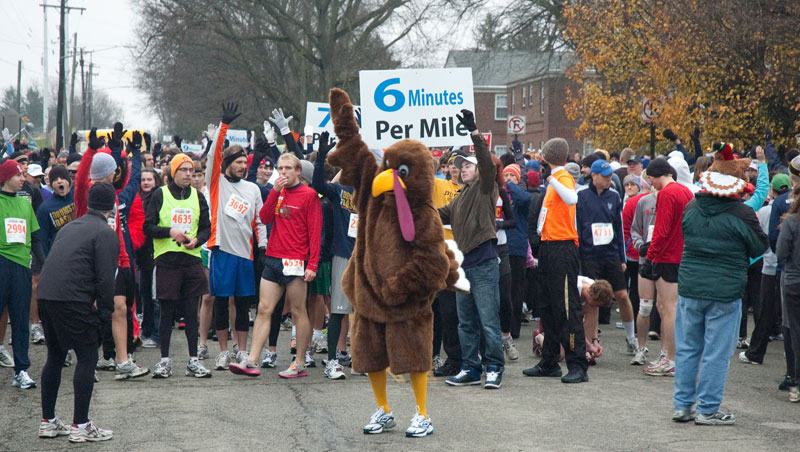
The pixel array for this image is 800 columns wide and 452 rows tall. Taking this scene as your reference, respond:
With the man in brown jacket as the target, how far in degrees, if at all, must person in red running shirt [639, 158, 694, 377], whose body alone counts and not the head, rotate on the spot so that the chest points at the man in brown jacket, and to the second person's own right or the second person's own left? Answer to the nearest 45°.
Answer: approximately 45° to the second person's own left

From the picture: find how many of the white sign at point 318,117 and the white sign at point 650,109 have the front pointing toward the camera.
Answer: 2

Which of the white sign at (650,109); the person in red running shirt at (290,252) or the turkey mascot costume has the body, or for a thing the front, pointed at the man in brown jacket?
the white sign

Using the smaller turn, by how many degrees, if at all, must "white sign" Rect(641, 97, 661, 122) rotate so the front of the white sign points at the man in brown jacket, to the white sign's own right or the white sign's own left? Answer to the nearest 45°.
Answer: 0° — it already faces them

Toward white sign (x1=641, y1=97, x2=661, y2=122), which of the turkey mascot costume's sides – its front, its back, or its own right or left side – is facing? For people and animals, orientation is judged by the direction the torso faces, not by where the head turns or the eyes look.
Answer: back

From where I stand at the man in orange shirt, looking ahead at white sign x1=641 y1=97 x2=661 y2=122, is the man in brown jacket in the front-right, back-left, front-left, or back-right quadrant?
back-left

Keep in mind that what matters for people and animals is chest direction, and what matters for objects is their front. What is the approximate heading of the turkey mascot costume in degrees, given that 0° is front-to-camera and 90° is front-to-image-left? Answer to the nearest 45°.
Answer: approximately 45°
